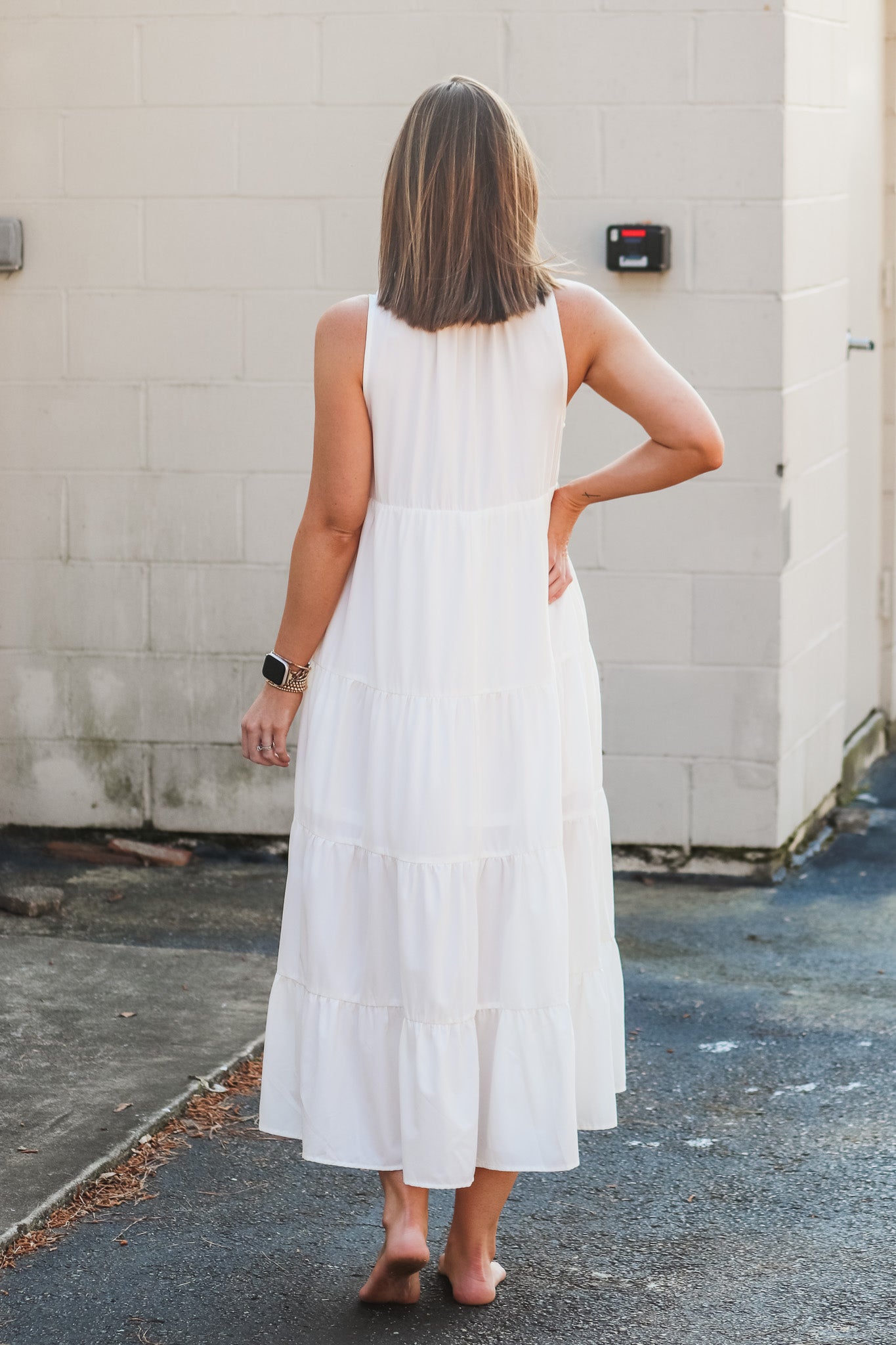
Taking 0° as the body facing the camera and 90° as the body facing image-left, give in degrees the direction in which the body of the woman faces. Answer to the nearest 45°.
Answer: approximately 180°

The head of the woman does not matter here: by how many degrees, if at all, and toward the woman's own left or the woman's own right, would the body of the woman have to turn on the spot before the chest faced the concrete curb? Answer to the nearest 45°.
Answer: approximately 45° to the woman's own left

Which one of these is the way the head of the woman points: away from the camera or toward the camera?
away from the camera

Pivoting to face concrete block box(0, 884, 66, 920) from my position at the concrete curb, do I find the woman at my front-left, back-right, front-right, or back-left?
back-right
